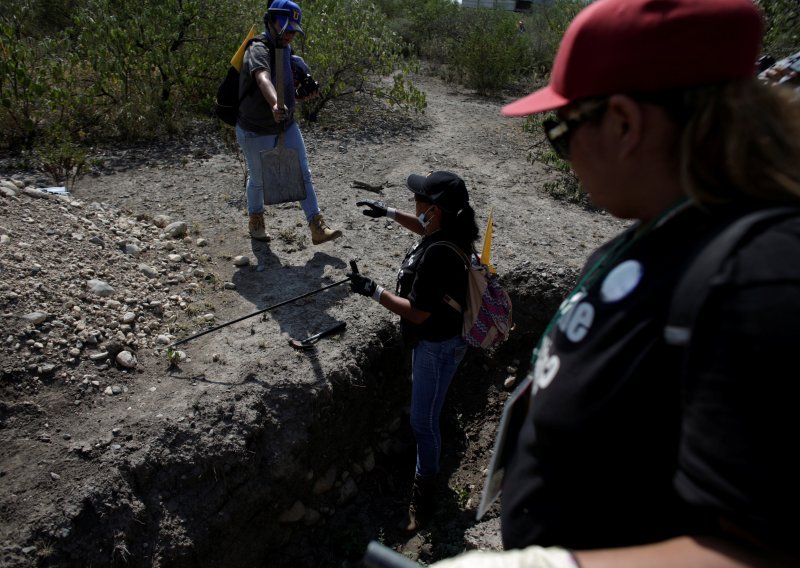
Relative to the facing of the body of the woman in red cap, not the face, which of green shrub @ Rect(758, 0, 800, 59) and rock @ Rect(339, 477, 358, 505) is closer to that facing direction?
the rock

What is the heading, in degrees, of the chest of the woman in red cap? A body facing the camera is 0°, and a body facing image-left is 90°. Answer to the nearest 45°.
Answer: approximately 90°

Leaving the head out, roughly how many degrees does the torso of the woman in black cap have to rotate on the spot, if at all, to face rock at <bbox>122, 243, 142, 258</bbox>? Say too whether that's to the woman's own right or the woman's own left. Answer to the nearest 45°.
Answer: approximately 45° to the woman's own right

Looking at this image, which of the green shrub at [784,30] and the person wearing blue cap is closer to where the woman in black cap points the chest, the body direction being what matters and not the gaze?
the person wearing blue cap

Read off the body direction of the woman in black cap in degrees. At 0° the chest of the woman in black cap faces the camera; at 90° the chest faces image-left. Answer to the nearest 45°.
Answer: approximately 90°

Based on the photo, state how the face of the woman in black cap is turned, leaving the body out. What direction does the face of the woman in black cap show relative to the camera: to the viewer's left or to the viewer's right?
to the viewer's left

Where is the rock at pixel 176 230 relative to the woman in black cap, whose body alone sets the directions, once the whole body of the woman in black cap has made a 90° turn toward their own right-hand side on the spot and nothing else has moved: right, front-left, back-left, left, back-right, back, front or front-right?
front-left

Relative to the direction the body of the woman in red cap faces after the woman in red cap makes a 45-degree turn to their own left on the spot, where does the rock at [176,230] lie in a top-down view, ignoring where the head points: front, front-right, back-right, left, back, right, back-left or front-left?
right

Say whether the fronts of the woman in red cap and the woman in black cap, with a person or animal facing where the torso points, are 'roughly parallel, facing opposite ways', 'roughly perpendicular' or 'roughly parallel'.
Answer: roughly parallel

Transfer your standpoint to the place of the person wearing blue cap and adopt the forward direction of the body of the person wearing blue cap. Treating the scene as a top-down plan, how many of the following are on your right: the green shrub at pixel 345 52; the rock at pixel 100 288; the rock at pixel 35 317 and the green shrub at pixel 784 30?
2

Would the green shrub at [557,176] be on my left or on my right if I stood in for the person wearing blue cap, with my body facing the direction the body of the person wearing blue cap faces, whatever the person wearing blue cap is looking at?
on my left

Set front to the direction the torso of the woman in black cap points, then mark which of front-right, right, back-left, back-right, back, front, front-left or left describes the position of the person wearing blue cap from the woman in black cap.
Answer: front-right

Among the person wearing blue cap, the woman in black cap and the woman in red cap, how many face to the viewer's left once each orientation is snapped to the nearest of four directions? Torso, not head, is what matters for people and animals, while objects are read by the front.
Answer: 2

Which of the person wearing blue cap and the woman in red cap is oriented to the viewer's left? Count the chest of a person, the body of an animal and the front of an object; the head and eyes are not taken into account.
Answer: the woman in red cap

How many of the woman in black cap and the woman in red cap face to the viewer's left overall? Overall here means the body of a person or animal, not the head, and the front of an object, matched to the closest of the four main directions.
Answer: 2
